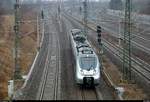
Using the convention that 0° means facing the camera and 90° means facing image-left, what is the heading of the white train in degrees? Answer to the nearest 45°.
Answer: approximately 0°
